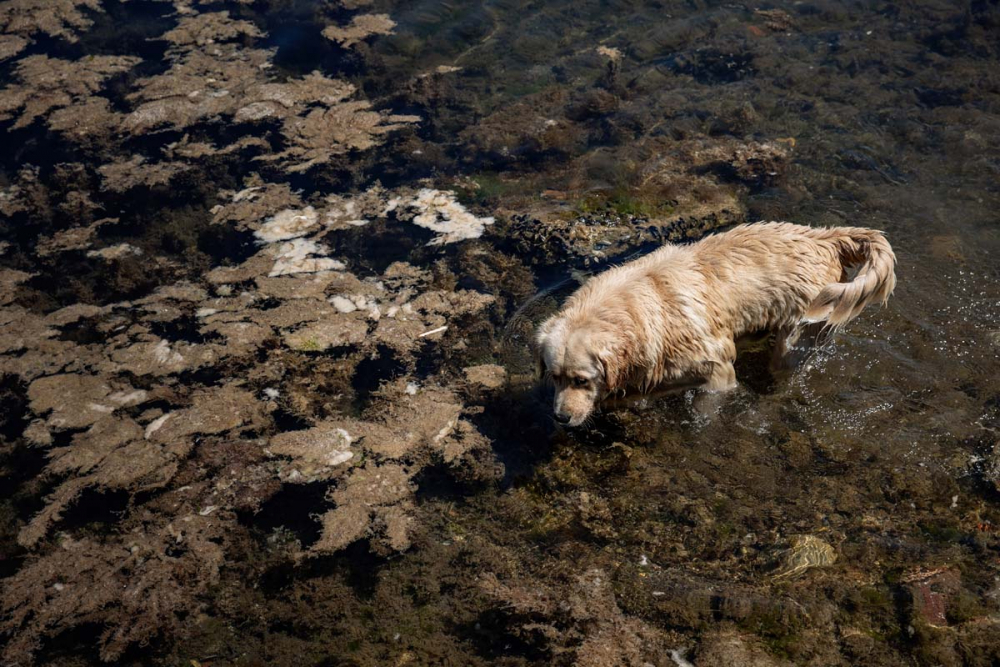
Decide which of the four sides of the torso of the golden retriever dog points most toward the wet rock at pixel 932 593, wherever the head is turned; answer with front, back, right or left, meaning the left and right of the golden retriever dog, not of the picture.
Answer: left

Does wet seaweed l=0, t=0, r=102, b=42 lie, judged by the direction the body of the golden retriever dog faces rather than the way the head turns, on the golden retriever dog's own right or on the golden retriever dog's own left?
on the golden retriever dog's own right

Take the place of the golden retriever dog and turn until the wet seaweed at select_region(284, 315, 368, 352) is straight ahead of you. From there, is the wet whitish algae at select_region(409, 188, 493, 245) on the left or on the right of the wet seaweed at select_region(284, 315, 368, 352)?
right

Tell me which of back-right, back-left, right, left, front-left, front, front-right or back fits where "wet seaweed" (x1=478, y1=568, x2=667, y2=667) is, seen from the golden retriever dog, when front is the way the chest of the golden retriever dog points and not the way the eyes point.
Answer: front-left

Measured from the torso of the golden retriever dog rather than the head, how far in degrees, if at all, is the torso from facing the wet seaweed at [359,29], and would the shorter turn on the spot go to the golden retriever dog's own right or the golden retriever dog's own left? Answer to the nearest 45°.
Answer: approximately 90° to the golden retriever dog's own right

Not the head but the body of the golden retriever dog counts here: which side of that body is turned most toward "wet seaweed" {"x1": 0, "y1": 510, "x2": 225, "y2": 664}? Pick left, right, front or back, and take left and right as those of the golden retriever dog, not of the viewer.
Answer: front

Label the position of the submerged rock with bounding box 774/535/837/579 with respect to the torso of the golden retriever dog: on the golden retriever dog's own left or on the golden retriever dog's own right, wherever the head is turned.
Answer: on the golden retriever dog's own left

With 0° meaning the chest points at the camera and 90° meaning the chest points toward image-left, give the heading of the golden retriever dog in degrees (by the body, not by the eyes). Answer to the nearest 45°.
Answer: approximately 45°
